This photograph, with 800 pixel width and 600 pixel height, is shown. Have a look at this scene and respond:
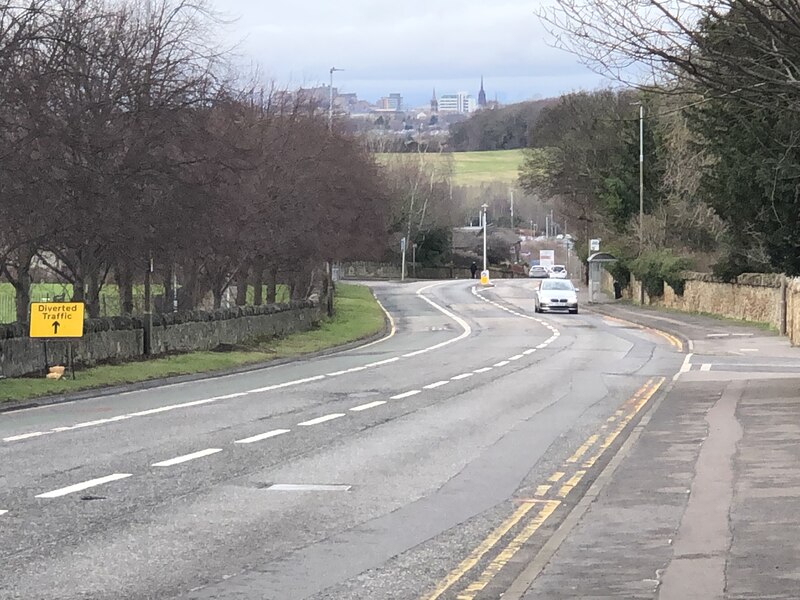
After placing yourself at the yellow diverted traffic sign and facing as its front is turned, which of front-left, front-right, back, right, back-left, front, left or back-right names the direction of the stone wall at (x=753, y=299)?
back-left

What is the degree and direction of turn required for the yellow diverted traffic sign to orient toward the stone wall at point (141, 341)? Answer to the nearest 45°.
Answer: approximately 180°

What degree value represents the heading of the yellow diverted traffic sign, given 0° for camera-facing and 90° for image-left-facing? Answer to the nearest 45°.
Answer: approximately 0°

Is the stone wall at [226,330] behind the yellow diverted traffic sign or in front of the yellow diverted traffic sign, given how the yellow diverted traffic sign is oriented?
behind
